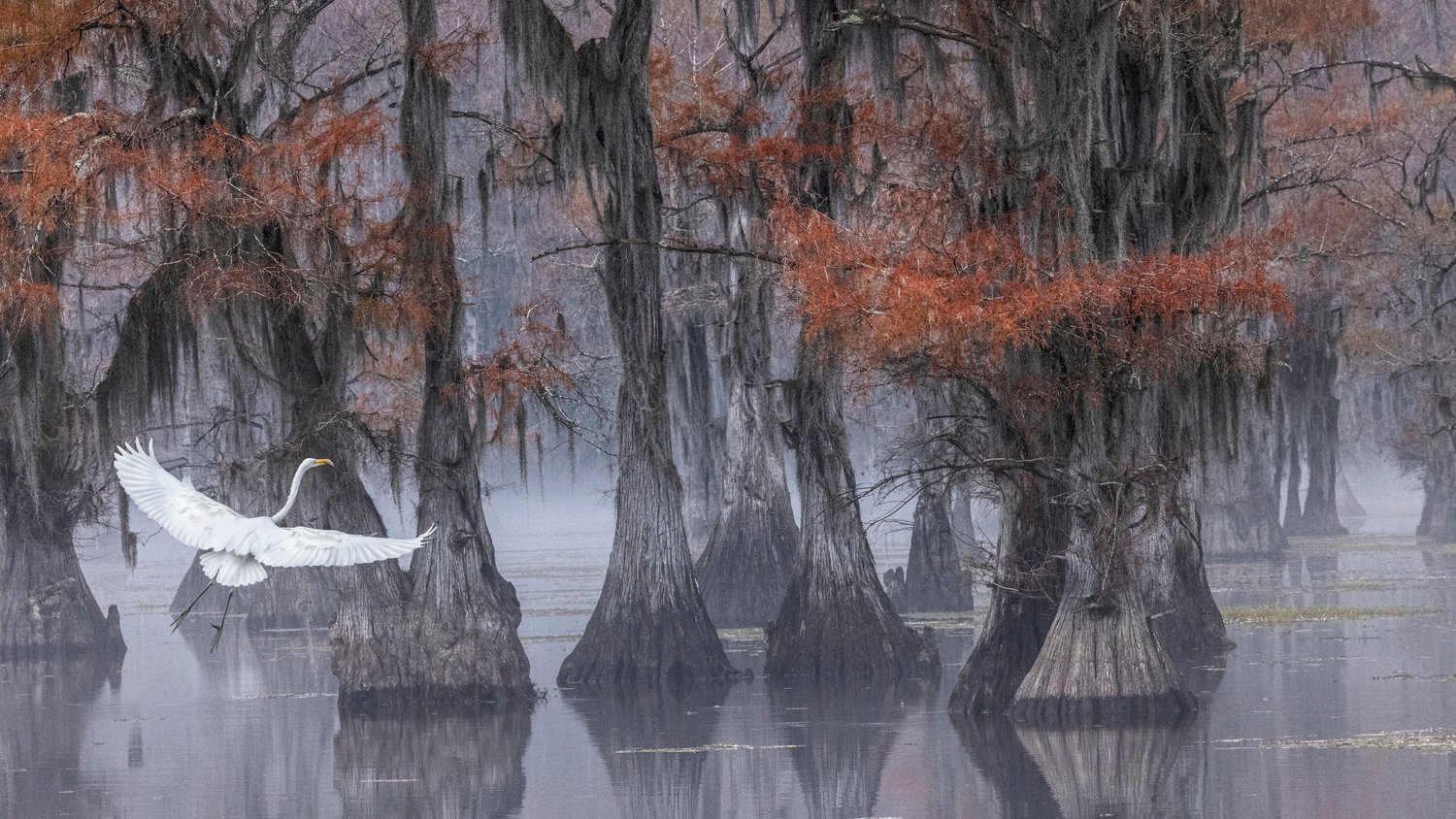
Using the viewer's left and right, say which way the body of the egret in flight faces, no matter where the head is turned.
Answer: facing away from the viewer and to the right of the viewer

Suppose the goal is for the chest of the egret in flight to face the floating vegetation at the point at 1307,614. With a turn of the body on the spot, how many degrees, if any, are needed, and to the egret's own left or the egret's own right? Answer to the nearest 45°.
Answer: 0° — it already faces it

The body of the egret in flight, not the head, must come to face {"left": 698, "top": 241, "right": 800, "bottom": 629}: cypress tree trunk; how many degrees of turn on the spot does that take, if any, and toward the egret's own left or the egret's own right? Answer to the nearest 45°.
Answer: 0° — it already faces it

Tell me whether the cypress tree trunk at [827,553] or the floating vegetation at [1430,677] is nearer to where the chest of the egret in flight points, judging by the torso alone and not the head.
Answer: the cypress tree trunk

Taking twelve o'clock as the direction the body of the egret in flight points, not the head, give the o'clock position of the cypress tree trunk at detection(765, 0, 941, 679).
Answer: The cypress tree trunk is roughly at 12 o'clock from the egret in flight.

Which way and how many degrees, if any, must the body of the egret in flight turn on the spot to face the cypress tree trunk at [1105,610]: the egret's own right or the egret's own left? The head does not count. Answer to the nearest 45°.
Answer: approximately 45° to the egret's own right

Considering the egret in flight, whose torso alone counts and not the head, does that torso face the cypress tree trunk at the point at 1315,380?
yes
